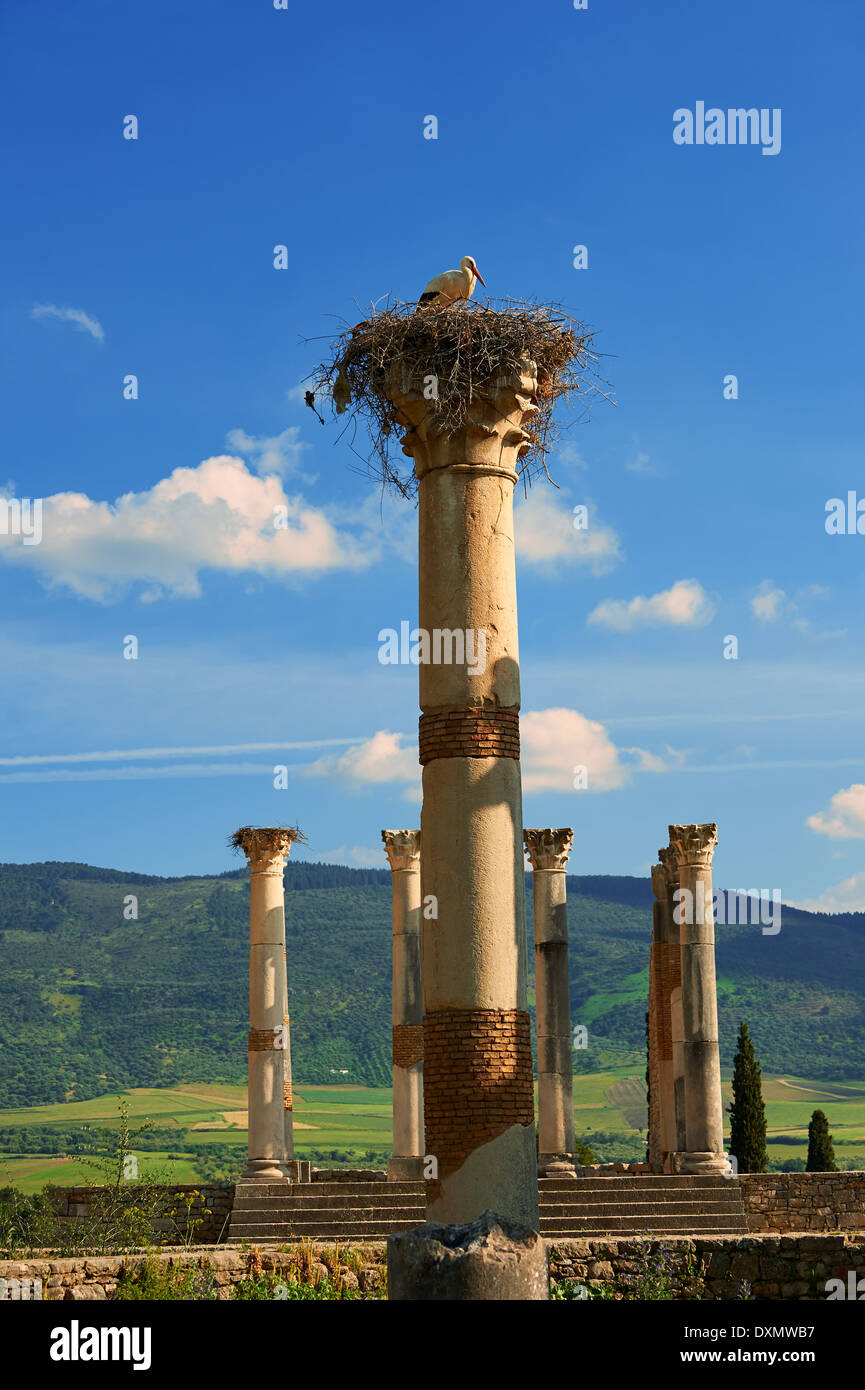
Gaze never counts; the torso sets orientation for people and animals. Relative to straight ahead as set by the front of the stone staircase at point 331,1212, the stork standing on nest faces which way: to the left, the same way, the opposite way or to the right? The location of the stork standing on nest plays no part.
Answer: to the left

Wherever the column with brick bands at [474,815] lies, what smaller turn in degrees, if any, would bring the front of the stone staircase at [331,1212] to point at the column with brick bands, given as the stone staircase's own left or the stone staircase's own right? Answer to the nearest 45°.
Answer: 0° — it already faces it

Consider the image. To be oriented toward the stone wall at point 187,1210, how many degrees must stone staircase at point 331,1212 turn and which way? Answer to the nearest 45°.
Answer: approximately 135° to its right

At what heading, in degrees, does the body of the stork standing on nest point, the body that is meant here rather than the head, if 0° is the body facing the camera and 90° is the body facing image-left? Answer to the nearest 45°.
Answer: approximately 270°

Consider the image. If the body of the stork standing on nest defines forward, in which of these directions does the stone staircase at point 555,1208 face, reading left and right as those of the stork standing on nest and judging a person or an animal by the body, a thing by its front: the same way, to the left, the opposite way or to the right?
to the right

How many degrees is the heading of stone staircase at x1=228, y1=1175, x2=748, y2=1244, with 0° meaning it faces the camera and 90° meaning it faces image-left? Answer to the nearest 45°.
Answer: approximately 0°

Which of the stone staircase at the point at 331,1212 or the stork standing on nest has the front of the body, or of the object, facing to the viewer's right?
the stork standing on nest

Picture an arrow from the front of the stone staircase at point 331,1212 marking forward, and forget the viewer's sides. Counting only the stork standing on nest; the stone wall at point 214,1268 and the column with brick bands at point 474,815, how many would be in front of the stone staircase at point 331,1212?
3
